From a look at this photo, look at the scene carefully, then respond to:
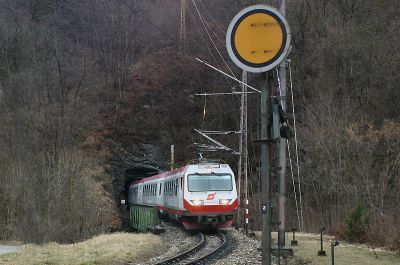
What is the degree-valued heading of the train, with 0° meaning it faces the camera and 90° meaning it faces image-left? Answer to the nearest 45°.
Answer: approximately 315°

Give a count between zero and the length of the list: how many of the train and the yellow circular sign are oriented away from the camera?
0

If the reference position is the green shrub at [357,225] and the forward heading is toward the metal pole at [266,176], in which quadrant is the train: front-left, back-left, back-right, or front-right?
back-right

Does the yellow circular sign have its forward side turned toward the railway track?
no

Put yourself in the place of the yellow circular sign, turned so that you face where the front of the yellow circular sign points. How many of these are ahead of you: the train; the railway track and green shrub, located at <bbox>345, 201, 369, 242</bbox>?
0

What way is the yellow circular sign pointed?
toward the camera

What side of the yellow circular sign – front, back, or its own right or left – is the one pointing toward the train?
back
